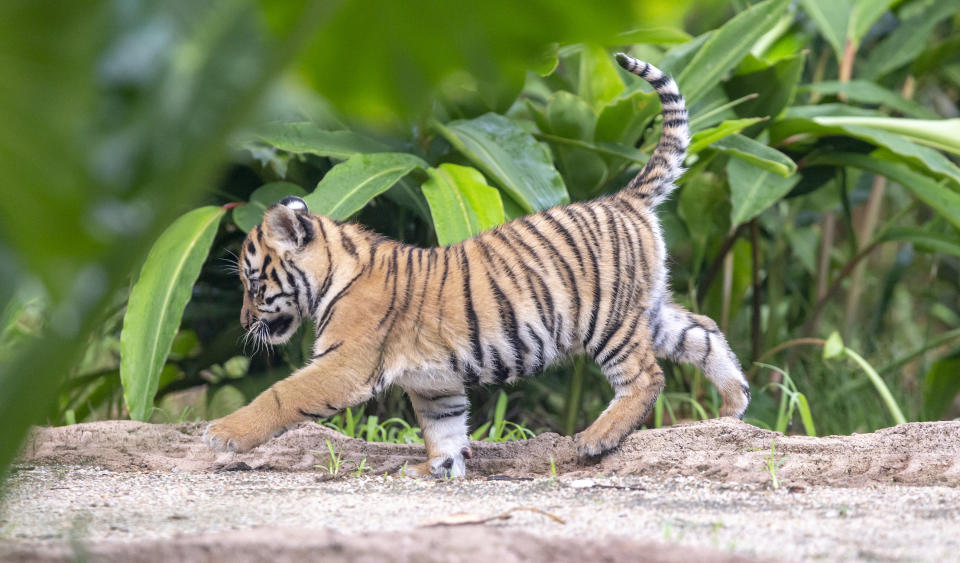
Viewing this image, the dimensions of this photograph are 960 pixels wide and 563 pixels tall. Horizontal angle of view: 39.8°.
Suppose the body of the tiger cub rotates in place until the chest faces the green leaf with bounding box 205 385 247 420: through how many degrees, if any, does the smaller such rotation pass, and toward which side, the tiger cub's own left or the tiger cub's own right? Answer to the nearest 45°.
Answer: approximately 45° to the tiger cub's own right

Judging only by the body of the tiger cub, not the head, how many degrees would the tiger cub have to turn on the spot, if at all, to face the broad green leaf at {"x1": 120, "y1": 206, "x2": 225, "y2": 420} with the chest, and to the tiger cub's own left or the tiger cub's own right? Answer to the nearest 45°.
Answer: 0° — it already faces it

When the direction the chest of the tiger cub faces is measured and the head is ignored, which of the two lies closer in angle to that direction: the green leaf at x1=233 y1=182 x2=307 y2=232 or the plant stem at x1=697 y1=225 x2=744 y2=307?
the green leaf

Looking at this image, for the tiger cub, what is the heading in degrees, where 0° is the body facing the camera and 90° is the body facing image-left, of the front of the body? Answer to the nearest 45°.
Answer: approximately 90°

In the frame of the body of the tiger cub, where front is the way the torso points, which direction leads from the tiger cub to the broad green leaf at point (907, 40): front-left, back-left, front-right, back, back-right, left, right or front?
back-right

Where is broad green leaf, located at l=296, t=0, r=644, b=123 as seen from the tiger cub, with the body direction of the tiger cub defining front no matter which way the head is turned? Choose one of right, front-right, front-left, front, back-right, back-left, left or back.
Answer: left

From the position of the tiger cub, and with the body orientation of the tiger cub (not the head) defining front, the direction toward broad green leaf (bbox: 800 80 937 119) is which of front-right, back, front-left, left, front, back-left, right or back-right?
back-right
